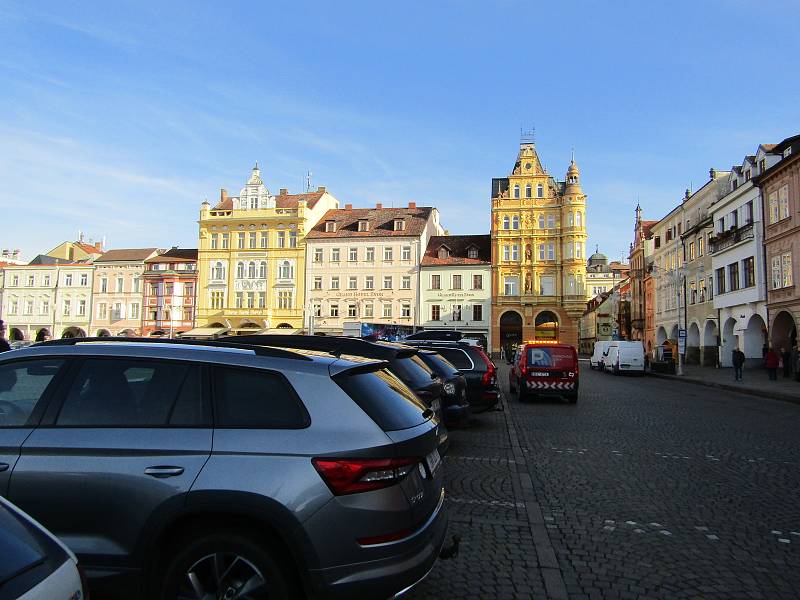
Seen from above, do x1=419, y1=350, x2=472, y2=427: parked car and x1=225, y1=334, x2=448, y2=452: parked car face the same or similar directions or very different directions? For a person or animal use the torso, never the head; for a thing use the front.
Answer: same or similar directions

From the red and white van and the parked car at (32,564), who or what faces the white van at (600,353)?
the red and white van

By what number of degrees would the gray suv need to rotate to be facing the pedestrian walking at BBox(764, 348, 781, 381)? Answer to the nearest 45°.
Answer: approximately 90° to its right

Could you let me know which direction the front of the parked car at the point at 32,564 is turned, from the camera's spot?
facing away from the viewer and to the left of the viewer

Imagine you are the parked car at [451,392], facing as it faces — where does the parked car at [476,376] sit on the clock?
the parked car at [476,376] is roughly at 2 o'clock from the parked car at [451,392].

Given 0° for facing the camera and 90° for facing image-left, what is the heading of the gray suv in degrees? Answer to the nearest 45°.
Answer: approximately 135°

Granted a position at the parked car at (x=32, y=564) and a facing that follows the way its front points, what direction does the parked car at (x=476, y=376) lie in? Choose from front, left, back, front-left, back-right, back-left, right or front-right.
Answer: right

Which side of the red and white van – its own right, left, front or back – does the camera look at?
back
